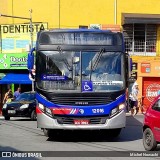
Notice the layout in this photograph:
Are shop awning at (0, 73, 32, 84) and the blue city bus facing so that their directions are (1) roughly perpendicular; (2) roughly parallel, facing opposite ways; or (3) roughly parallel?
roughly parallel

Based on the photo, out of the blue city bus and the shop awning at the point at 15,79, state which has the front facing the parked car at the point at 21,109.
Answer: the shop awning

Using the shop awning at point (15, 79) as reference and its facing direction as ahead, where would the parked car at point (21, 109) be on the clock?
The parked car is roughly at 12 o'clock from the shop awning.

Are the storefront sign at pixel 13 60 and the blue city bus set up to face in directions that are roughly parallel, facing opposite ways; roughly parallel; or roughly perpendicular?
roughly parallel

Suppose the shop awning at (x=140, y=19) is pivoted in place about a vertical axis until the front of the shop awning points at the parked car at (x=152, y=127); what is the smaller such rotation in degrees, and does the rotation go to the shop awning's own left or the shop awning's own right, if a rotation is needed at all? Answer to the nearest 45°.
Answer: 0° — it already faces it

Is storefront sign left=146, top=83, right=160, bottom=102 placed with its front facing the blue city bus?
yes

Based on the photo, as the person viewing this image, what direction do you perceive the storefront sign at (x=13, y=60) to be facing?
facing the viewer

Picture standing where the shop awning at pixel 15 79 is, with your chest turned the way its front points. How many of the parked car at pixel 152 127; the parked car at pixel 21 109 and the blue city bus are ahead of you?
3

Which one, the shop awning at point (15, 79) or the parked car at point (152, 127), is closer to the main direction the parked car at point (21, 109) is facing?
the parked car

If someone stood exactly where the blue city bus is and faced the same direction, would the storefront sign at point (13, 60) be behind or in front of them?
behind
